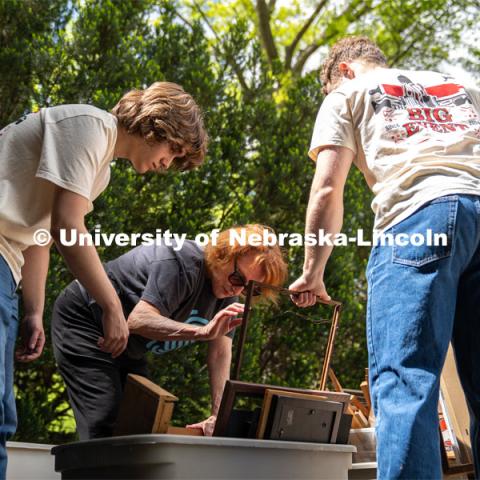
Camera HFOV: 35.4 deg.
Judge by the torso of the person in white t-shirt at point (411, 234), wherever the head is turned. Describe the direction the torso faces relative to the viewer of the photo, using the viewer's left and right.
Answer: facing away from the viewer and to the left of the viewer

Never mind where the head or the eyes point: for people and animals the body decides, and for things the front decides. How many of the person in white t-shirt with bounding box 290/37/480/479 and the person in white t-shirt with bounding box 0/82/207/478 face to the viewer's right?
1

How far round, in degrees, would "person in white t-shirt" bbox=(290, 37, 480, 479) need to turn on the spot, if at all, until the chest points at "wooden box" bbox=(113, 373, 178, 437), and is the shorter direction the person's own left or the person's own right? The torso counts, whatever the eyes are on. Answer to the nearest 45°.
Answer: approximately 45° to the person's own left

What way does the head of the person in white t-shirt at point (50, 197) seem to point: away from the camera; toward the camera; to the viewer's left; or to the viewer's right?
to the viewer's right

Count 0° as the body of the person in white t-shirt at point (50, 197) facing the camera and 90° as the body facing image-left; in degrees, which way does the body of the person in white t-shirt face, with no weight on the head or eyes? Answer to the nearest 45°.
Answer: approximately 270°

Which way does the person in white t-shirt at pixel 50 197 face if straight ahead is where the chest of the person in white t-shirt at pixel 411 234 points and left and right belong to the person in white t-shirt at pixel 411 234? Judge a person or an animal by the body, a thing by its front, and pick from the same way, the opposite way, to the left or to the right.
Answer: to the right

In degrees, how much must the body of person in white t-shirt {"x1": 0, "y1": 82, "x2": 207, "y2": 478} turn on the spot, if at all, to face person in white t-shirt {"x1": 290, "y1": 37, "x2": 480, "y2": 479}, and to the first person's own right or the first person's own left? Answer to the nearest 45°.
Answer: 0° — they already face them

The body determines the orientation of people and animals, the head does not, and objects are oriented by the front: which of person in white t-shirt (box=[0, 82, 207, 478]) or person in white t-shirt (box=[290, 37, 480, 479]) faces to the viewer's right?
person in white t-shirt (box=[0, 82, 207, 478])

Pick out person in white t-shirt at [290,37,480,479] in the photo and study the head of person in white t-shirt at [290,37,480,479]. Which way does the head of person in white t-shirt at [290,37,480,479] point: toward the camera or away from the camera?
away from the camera

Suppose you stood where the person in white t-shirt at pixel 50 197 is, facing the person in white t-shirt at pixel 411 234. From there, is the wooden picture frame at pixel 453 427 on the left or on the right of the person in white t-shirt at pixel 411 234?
left
